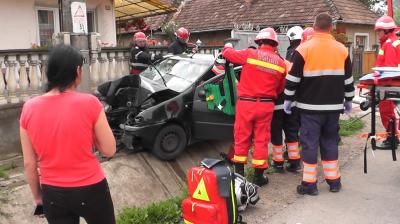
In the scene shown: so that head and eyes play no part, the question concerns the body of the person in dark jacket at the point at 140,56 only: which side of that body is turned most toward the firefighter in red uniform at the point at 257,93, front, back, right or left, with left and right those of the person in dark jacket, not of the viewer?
front

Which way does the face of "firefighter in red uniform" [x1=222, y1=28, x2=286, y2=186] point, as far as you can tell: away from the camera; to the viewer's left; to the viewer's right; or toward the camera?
away from the camera

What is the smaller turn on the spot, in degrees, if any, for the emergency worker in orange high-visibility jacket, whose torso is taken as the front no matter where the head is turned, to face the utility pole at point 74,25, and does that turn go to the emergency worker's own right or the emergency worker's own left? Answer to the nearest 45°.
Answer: approximately 90° to the emergency worker's own left

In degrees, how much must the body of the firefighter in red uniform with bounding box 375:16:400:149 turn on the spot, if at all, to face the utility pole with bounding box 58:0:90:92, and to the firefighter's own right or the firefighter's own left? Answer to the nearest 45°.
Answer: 0° — they already face it

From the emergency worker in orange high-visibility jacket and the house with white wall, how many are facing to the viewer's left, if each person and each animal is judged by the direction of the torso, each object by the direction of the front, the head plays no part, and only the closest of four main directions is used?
0

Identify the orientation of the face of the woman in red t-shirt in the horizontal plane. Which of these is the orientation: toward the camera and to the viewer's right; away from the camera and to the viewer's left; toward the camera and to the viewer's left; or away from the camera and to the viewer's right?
away from the camera and to the viewer's right

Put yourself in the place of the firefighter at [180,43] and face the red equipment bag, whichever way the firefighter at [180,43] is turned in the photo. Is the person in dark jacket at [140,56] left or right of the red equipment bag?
right

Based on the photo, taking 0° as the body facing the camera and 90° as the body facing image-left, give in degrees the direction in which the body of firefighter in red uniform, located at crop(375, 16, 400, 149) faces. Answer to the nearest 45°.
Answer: approximately 90°

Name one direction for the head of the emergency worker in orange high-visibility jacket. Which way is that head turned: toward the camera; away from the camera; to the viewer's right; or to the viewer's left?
away from the camera

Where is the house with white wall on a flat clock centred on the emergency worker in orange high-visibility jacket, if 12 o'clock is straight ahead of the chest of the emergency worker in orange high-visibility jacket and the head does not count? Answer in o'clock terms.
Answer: The house with white wall is roughly at 10 o'clock from the emergency worker in orange high-visibility jacket.

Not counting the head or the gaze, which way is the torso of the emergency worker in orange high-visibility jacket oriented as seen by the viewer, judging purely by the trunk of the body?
away from the camera

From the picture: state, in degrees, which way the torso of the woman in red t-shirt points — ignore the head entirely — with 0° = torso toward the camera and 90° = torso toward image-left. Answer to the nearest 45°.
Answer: approximately 225°

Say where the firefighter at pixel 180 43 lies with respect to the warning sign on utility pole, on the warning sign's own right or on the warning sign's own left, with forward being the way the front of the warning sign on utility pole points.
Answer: on the warning sign's own left

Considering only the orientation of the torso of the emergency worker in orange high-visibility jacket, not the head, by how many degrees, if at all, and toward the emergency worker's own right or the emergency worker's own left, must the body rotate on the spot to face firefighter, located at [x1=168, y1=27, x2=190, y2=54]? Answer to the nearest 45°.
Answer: approximately 45° to the emergency worker's own left

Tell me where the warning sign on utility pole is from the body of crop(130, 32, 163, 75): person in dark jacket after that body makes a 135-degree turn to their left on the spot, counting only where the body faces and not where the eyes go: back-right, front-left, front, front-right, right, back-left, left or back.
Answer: back-left

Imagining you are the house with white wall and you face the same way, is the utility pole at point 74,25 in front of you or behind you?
in front
